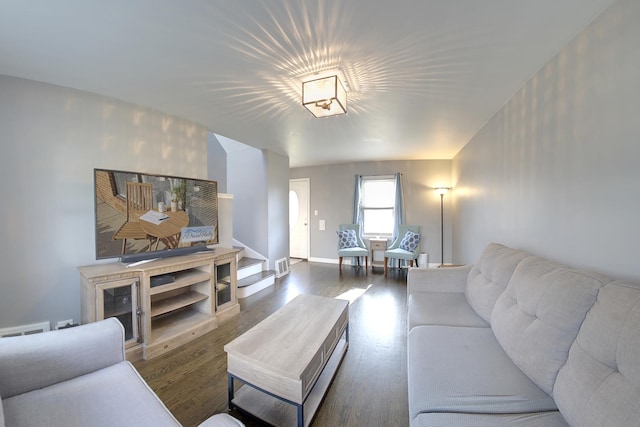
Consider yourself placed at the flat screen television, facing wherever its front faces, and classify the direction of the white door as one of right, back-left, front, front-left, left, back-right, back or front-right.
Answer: left

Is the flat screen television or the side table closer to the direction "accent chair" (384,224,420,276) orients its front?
the flat screen television

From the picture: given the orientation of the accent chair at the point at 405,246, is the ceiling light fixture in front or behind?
in front

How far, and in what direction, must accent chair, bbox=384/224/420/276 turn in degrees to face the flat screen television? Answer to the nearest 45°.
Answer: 0° — it already faces it

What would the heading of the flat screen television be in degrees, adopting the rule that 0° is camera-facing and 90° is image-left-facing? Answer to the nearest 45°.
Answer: approximately 315°

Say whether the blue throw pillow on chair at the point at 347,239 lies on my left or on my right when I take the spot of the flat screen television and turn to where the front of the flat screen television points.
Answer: on my left

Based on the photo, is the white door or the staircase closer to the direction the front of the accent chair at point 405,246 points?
the staircase

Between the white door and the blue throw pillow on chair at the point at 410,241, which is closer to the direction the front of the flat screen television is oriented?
the blue throw pillow on chair

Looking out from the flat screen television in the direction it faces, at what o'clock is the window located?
The window is roughly at 10 o'clock from the flat screen television.

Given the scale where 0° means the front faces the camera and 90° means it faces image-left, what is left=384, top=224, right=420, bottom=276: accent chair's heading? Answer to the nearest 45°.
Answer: approximately 45°

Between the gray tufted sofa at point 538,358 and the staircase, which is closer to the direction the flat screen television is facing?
the gray tufted sofa

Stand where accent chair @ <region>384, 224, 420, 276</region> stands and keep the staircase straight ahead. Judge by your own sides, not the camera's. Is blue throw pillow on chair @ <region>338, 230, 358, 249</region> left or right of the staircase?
right

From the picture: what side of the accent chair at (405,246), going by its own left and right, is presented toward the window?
right

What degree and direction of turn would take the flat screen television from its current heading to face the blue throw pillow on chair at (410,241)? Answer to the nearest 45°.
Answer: approximately 45° to its left

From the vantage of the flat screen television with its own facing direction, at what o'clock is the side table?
The side table is roughly at 10 o'clock from the flat screen television.

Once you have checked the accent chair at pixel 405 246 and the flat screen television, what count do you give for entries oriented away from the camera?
0

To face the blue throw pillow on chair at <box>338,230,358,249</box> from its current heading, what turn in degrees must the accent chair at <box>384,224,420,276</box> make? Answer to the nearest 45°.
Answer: approximately 45° to its right

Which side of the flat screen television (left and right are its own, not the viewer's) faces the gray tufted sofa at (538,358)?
front
